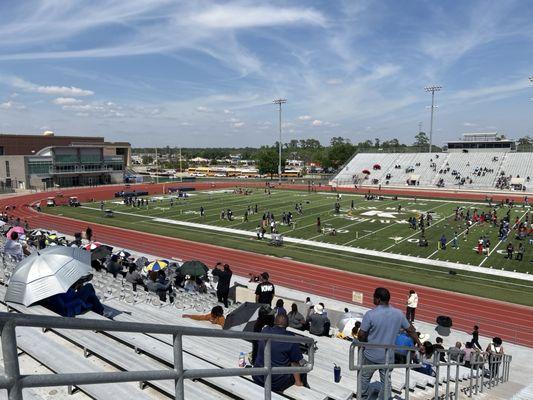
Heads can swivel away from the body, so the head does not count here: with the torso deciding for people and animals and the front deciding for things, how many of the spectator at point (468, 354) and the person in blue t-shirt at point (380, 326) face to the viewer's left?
0

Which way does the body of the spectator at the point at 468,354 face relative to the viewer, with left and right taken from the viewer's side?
facing away from the viewer and to the right of the viewer

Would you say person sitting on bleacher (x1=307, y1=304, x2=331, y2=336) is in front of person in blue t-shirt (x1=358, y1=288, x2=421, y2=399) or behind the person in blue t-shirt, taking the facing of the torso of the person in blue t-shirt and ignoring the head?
in front

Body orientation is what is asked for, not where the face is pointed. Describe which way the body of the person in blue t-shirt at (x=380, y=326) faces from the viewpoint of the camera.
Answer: away from the camera

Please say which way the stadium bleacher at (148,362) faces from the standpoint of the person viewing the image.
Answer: facing away from the viewer and to the right of the viewer

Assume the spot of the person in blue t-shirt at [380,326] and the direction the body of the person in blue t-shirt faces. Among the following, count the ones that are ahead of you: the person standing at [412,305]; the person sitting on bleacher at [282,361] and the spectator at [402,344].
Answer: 2

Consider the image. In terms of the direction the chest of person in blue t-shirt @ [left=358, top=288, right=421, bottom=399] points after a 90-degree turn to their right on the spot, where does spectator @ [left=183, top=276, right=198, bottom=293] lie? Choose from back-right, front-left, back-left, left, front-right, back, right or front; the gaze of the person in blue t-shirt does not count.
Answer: back-left

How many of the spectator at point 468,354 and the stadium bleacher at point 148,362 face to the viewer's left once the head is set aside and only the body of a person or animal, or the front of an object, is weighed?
0

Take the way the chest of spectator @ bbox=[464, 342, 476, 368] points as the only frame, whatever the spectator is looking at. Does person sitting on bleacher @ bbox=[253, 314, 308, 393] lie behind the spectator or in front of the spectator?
behind

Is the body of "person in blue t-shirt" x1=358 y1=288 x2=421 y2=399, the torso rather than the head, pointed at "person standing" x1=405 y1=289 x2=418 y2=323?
yes

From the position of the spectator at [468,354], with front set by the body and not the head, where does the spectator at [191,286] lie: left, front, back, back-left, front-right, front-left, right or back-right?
back-left
